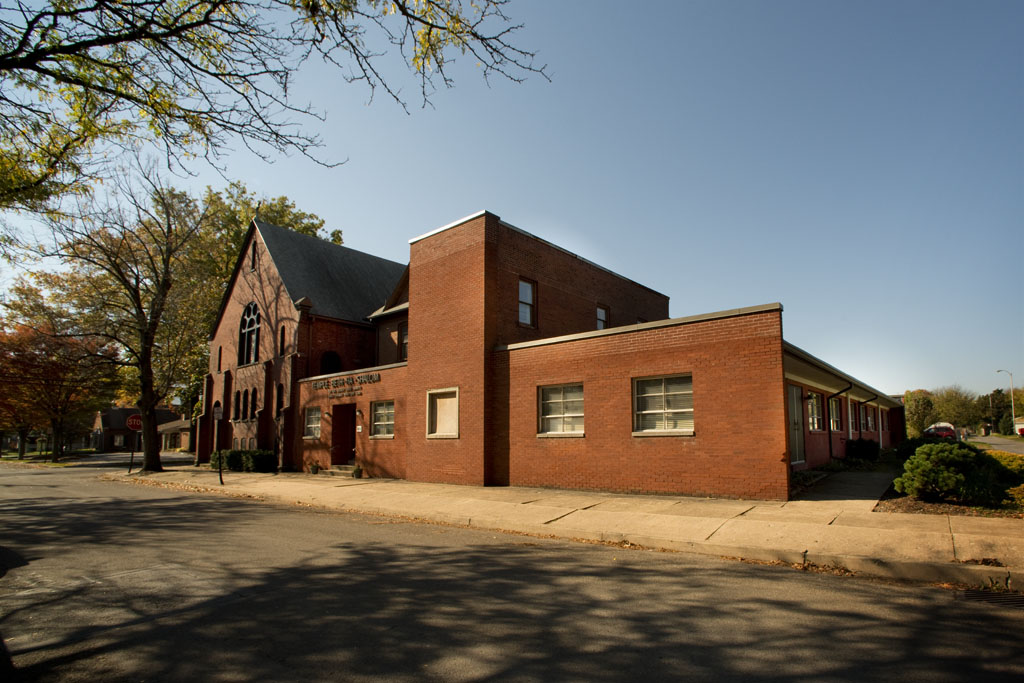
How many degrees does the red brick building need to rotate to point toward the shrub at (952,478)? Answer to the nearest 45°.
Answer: approximately 90° to its left

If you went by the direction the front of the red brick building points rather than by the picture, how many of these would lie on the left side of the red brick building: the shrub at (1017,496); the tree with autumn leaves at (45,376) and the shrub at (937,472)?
2

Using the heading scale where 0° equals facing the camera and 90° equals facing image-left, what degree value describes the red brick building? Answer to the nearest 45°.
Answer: approximately 45°

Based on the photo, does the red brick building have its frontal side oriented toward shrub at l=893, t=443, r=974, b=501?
no

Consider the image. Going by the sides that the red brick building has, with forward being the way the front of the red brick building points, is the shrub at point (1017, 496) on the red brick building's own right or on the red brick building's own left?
on the red brick building's own left

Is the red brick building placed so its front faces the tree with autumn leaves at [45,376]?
no

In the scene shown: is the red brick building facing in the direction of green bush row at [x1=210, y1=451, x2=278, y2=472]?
no
